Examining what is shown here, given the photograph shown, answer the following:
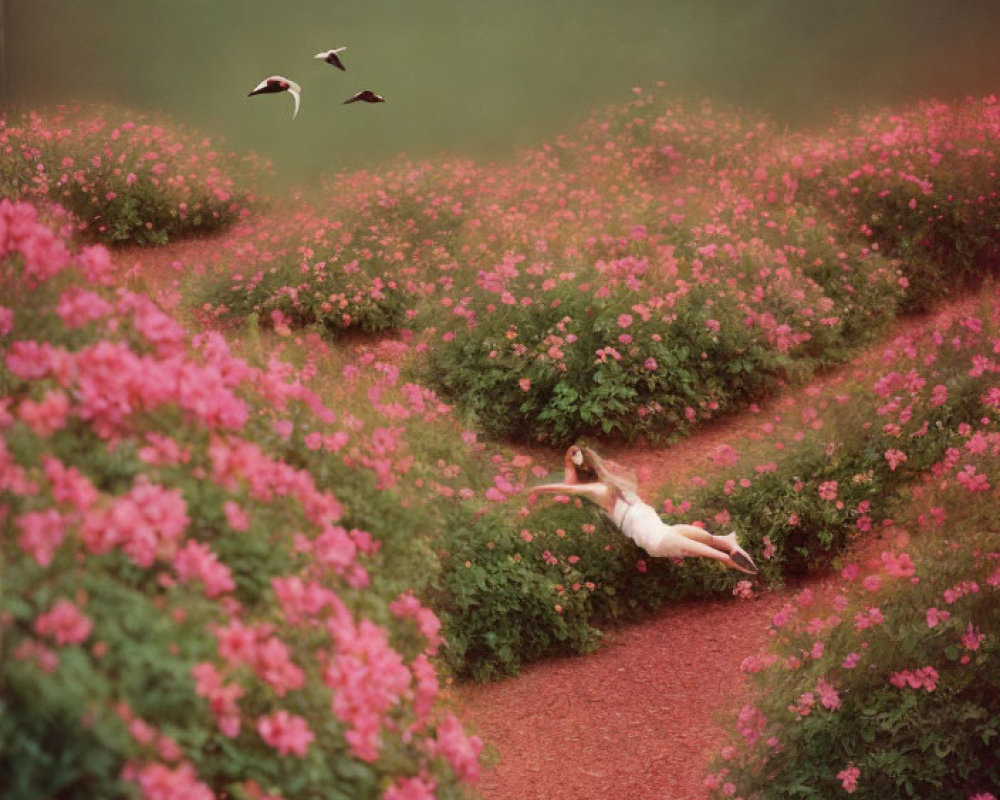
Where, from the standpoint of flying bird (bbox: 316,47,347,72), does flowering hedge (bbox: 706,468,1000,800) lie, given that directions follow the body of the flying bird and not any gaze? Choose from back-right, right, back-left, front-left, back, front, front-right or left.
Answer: back-left

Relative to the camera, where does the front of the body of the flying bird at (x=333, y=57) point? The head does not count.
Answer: to the viewer's left
